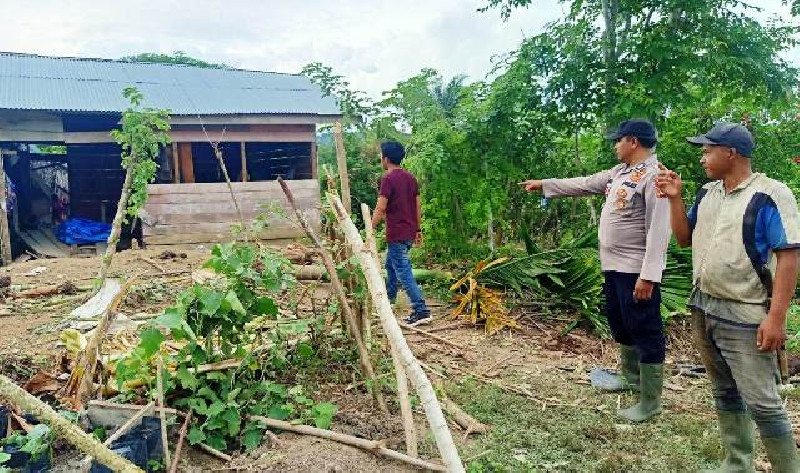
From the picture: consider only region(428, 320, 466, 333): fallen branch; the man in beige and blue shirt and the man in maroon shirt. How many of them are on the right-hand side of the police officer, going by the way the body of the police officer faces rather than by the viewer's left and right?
2

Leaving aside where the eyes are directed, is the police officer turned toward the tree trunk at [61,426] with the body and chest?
yes

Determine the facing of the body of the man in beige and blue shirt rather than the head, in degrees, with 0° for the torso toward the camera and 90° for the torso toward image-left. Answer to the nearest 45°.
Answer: approximately 45°

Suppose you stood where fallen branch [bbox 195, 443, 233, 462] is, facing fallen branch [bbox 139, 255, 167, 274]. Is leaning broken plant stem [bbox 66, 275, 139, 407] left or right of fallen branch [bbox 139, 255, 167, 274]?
left

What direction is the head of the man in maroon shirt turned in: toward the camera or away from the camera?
away from the camera

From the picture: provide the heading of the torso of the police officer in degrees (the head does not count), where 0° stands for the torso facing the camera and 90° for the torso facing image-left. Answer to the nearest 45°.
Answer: approximately 45°

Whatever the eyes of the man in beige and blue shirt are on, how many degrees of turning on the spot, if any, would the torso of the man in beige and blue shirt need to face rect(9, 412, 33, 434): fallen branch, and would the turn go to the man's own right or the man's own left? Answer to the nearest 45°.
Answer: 0° — they already face it

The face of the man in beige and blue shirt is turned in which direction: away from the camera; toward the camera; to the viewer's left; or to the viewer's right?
to the viewer's left

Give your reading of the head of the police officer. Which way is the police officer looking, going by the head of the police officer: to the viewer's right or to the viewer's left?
to the viewer's left

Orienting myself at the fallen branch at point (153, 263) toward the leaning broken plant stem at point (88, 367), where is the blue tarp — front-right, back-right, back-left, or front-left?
back-right

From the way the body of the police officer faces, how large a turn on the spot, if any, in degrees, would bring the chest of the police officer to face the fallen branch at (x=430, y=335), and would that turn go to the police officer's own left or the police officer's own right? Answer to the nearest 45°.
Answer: approximately 90° to the police officer's own right

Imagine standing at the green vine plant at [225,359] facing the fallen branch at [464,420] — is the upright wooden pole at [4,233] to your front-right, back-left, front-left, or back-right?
back-left

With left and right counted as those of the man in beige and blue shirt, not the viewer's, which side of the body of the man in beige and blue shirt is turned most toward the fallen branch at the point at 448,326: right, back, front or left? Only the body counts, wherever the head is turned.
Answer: right

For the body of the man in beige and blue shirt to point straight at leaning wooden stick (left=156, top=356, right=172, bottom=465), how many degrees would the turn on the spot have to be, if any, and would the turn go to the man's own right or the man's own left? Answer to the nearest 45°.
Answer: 0° — they already face it
